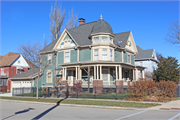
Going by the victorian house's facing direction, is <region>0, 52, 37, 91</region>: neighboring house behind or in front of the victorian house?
behind

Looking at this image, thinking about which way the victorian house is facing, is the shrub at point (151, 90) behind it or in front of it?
in front

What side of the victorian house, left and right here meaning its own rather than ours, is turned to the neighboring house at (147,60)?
left

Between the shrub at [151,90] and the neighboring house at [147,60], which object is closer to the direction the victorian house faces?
the shrub

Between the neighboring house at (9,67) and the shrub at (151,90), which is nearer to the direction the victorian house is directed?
the shrub

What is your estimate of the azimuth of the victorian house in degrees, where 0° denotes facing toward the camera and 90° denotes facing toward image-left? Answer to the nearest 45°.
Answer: approximately 315°
